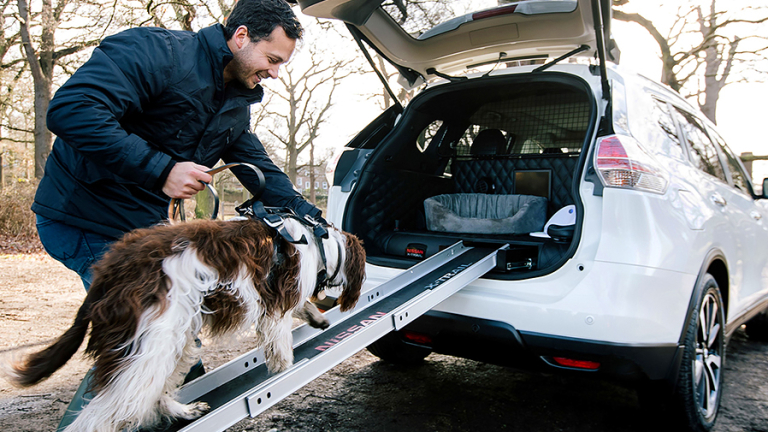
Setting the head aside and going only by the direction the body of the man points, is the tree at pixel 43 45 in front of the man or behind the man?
behind

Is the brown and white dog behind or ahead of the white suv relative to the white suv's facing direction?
behind

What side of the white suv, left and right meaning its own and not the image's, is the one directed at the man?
back

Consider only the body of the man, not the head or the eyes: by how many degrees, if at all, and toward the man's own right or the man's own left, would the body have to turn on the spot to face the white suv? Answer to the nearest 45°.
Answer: approximately 45° to the man's own left

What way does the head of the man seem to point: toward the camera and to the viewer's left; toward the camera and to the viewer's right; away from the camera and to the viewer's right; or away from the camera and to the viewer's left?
toward the camera and to the viewer's right

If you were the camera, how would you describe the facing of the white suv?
facing away from the viewer and to the right of the viewer
